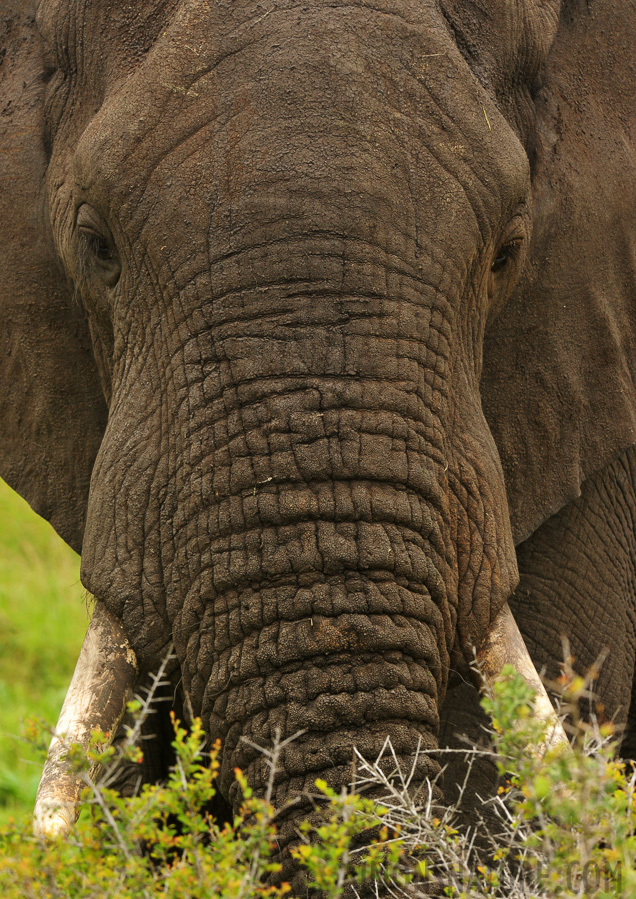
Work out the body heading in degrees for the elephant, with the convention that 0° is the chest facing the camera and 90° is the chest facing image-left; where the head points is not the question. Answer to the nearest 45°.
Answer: approximately 0°
